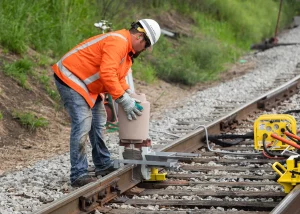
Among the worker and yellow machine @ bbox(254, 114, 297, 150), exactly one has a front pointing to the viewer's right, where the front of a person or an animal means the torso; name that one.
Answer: the worker

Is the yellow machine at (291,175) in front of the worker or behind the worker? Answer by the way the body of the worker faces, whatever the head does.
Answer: in front

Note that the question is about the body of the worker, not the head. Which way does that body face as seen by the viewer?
to the viewer's right

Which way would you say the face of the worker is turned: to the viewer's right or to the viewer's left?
to the viewer's right

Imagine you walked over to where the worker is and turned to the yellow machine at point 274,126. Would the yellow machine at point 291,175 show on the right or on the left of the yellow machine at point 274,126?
right
